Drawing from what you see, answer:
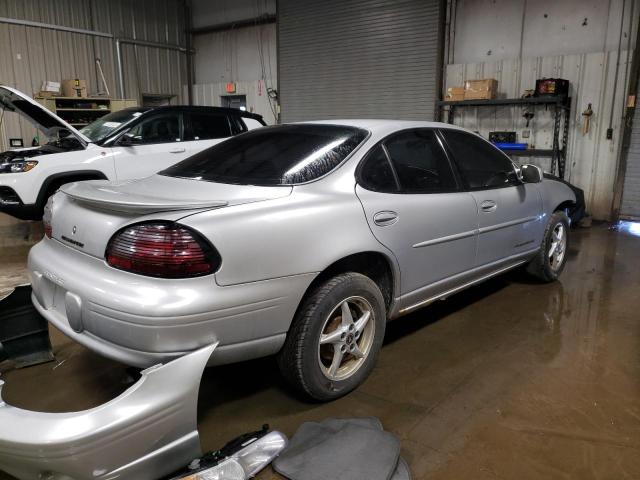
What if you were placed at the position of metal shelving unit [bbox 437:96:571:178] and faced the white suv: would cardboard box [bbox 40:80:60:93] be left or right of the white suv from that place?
right

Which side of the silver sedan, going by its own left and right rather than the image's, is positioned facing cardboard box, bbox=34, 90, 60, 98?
left

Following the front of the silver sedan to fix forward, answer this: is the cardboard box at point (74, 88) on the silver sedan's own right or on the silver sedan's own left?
on the silver sedan's own left

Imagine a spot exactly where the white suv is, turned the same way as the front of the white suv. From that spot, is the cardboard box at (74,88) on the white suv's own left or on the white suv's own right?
on the white suv's own right

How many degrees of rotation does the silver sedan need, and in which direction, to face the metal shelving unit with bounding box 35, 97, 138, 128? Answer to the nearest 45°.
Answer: approximately 90° to its left

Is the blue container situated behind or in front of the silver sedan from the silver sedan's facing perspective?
in front

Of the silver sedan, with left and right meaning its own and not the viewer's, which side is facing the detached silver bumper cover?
back

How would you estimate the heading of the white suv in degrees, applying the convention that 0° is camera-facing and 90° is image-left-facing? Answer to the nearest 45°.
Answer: approximately 45°

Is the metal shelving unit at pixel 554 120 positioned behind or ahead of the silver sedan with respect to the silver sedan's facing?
ahead

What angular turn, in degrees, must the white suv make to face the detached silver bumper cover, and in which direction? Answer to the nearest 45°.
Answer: approximately 45° to its left

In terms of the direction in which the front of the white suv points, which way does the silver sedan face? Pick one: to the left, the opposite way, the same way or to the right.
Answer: the opposite way

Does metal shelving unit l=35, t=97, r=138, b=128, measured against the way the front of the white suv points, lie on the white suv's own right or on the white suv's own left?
on the white suv's own right

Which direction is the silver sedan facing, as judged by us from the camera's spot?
facing away from the viewer and to the right of the viewer

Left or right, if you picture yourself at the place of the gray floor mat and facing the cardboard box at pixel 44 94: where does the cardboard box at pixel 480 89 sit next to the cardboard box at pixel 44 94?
right
